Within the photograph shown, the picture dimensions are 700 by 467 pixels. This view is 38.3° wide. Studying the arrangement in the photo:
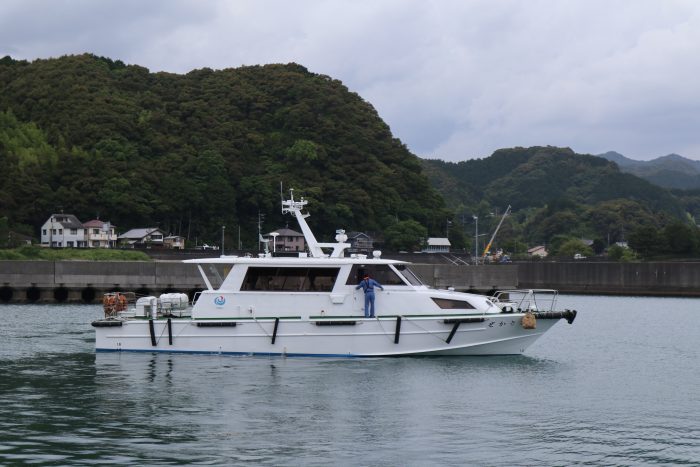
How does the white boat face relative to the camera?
to the viewer's right
